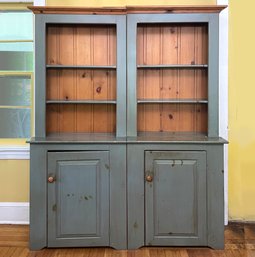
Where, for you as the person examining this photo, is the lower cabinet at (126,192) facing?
facing the viewer

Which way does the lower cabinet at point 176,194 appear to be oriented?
toward the camera

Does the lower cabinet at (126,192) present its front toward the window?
no

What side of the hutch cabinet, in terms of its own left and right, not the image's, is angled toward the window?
right

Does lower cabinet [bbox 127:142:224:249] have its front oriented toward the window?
no
